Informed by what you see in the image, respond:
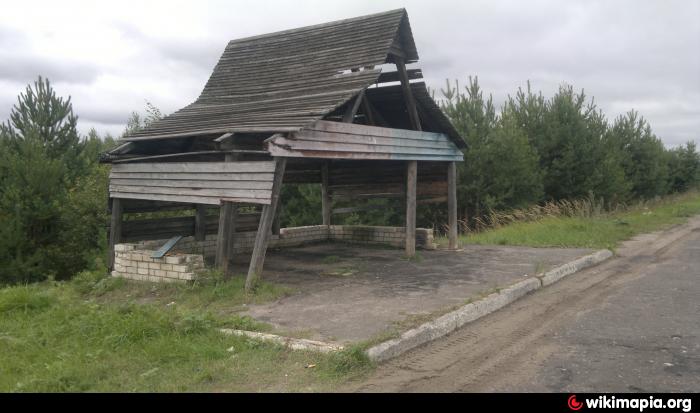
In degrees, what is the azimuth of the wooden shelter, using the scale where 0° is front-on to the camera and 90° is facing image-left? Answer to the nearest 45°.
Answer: approximately 315°

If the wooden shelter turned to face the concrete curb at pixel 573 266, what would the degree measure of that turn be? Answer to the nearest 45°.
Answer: approximately 45° to its left
